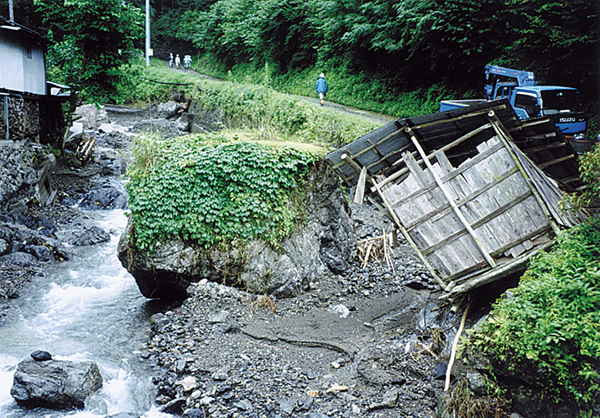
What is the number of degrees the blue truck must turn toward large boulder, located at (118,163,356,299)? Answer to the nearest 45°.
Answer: approximately 90° to its right

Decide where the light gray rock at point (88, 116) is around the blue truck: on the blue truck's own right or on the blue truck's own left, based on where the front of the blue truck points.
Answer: on the blue truck's own right

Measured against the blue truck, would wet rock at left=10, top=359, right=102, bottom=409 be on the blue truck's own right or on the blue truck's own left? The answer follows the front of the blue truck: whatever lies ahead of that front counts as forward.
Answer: on the blue truck's own right

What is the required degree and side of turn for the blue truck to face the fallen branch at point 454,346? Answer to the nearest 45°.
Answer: approximately 45° to its right

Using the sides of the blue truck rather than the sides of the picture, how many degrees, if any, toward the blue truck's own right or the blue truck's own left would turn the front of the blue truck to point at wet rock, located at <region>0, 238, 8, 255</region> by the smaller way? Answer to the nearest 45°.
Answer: approximately 90° to the blue truck's own right

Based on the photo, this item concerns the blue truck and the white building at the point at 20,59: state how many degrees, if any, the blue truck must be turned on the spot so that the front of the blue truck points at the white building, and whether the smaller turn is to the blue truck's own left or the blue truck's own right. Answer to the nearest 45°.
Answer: approximately 90° to the blue truck's own right

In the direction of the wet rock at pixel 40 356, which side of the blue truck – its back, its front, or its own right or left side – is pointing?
right

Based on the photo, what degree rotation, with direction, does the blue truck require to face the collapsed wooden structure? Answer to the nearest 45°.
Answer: approximately 45° to its right

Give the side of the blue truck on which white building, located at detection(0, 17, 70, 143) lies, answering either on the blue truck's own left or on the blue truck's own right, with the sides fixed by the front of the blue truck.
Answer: on the blue truck's own right

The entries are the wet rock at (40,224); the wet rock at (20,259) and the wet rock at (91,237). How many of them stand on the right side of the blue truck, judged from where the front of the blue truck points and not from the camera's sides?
3

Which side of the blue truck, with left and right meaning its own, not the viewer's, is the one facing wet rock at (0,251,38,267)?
right

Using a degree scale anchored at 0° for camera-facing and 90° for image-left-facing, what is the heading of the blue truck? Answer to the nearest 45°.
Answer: approximately 315°
